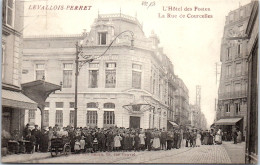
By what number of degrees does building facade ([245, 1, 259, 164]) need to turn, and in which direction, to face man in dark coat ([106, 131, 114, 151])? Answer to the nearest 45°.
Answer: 0° — it already faces them

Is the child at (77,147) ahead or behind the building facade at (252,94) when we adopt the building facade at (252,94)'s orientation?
ahead

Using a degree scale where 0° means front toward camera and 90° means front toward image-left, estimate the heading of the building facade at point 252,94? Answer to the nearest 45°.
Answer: approximately 90°

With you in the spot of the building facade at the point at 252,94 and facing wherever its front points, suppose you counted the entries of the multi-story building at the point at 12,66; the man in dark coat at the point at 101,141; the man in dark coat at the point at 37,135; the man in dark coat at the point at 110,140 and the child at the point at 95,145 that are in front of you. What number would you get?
5

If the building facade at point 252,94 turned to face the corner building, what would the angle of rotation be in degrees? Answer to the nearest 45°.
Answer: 0° — it already faces it

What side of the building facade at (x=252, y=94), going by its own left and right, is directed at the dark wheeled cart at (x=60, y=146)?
front
